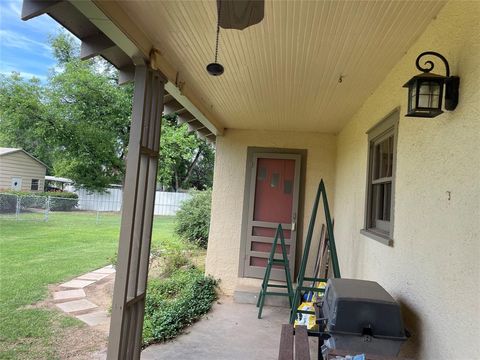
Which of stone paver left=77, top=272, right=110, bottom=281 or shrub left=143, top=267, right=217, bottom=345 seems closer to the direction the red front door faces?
the shrub

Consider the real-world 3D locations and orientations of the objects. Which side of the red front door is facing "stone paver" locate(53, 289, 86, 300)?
right

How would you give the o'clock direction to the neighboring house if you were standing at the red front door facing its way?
The neighboring house is roughly at 4 o'clock from the red front door.

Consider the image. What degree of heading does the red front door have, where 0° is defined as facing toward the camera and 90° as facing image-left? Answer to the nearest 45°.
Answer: approximately 0°

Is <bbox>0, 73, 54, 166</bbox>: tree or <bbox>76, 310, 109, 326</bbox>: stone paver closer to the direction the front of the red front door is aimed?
the stone paver

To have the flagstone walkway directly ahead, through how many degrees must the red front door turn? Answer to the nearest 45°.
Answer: approximately 90° to its right

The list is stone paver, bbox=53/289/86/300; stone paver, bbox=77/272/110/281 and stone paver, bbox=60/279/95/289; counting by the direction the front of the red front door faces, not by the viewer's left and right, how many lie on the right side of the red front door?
3

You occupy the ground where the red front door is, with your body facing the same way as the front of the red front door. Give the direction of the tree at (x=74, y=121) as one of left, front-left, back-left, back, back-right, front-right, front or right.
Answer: back-right

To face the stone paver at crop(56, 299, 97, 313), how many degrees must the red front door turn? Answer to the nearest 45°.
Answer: approximately 90° to its right

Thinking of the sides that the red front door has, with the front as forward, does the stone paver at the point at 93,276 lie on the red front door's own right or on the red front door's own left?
on the red front door's own right

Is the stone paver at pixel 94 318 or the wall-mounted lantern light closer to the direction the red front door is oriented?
the wall-mounted lantern light

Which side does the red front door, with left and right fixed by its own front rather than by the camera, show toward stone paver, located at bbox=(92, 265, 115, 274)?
right
